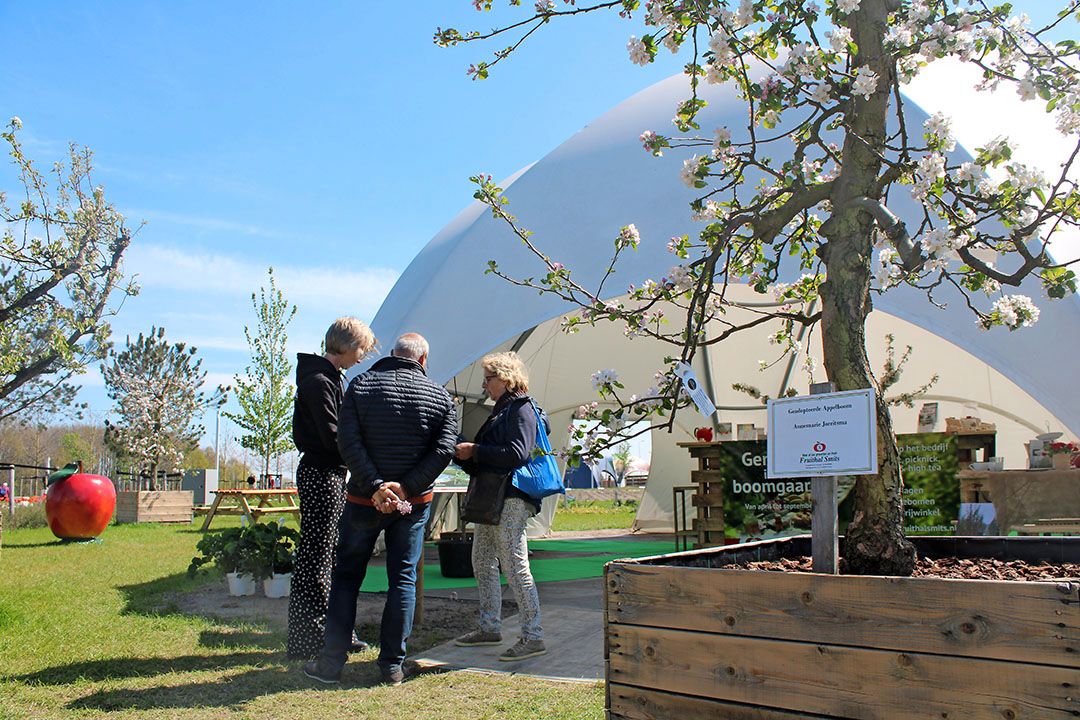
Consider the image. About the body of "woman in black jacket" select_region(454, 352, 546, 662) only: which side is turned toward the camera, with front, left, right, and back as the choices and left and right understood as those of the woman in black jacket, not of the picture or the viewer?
left

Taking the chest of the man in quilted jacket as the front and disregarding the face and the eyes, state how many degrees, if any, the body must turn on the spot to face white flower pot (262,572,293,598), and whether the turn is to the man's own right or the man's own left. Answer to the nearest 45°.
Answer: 0° — they already face it

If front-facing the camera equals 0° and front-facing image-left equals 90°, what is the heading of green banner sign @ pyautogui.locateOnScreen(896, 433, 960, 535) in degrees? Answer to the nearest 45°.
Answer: approximately 0°

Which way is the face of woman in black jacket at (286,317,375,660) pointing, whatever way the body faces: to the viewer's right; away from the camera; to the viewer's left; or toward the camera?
to the viewer's right

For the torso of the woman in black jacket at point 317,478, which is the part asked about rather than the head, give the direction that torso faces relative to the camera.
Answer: to the viewer's right

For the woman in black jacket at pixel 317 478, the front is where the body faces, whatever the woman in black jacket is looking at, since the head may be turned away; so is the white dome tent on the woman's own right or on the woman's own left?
on the woman's own left

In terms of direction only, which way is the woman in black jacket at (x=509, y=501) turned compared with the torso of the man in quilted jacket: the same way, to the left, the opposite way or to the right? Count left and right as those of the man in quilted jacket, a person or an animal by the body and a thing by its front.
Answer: to the left

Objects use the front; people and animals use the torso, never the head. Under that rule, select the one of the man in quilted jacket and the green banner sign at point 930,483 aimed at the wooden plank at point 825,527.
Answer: the green banner sign

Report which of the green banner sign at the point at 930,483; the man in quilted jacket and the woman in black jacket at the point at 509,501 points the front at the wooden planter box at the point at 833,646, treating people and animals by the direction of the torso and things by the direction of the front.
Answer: the green banner sign

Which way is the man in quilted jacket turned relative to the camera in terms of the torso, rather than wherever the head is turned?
away from the camera
